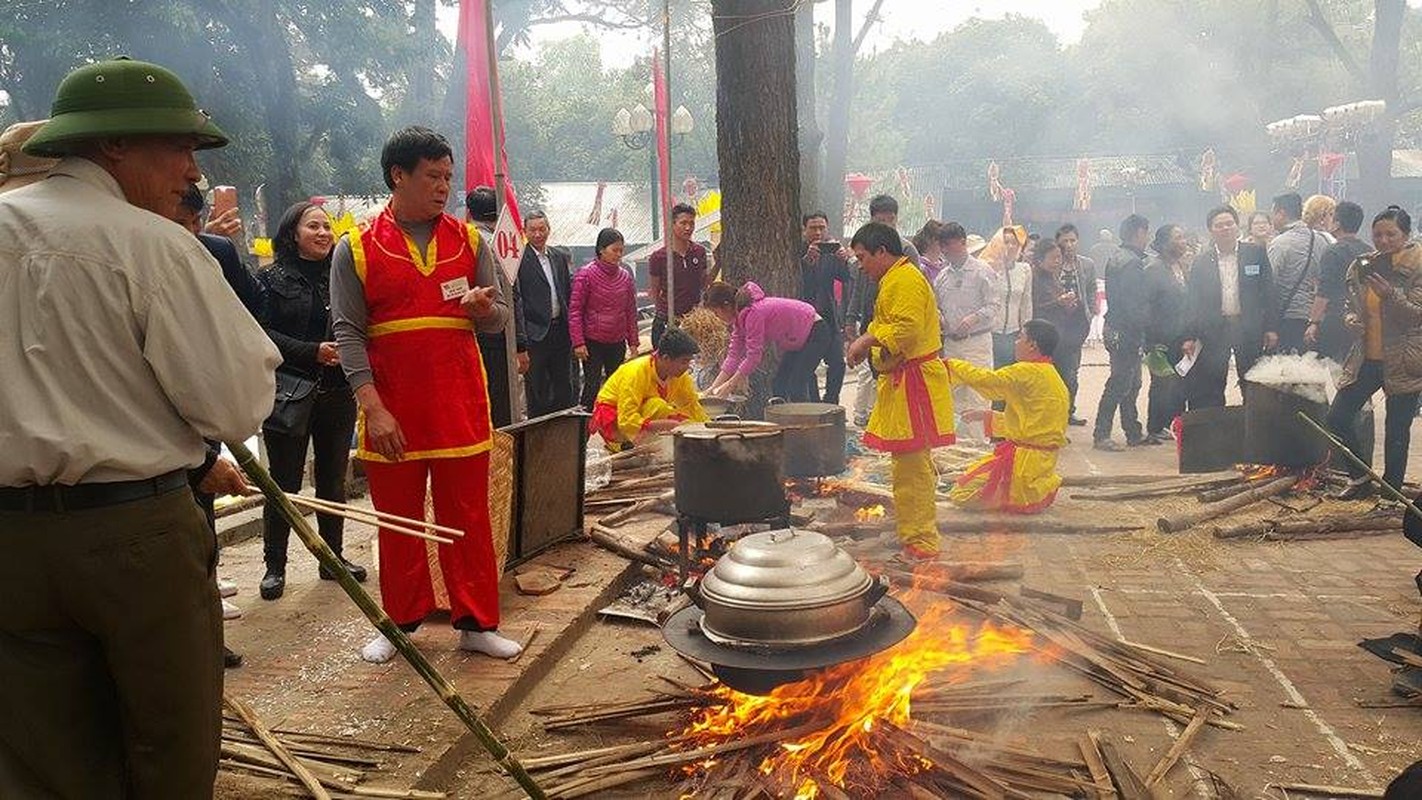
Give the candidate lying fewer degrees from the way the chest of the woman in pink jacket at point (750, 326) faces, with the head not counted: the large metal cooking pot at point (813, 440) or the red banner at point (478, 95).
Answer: the red banner

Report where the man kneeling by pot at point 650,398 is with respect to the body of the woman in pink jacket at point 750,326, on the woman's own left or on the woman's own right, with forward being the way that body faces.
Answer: on the woman's own left

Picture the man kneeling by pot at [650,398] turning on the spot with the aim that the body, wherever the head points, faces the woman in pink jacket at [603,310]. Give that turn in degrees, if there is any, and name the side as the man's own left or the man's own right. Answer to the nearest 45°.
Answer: approximately 135° to the man's own left

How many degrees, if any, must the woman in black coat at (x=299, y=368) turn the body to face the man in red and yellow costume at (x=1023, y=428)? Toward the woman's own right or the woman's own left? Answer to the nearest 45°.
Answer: approximately 45° to the woman's own left

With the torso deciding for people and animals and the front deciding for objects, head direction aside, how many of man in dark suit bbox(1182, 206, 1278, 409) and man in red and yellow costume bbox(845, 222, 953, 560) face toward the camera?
1

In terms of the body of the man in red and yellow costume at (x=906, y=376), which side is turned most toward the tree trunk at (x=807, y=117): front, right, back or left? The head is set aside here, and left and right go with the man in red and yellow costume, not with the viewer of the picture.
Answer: right

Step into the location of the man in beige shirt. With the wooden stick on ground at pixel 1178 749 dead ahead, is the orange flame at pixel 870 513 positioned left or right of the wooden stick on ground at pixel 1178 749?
left

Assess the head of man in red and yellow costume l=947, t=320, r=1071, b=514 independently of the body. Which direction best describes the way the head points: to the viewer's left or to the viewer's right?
to the viewer's left

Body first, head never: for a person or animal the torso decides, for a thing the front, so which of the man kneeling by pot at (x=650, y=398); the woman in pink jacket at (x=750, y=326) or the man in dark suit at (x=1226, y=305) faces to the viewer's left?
the woman in pink jacket

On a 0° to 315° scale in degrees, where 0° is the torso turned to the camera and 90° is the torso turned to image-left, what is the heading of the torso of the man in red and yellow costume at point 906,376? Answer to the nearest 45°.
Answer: approximately 90°

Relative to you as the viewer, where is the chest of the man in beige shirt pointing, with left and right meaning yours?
facing away from the viewer and to the right of the viewer

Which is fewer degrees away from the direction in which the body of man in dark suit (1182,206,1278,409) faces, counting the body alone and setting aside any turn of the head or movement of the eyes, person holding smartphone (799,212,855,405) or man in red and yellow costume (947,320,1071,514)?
the man in red and yellow costume
